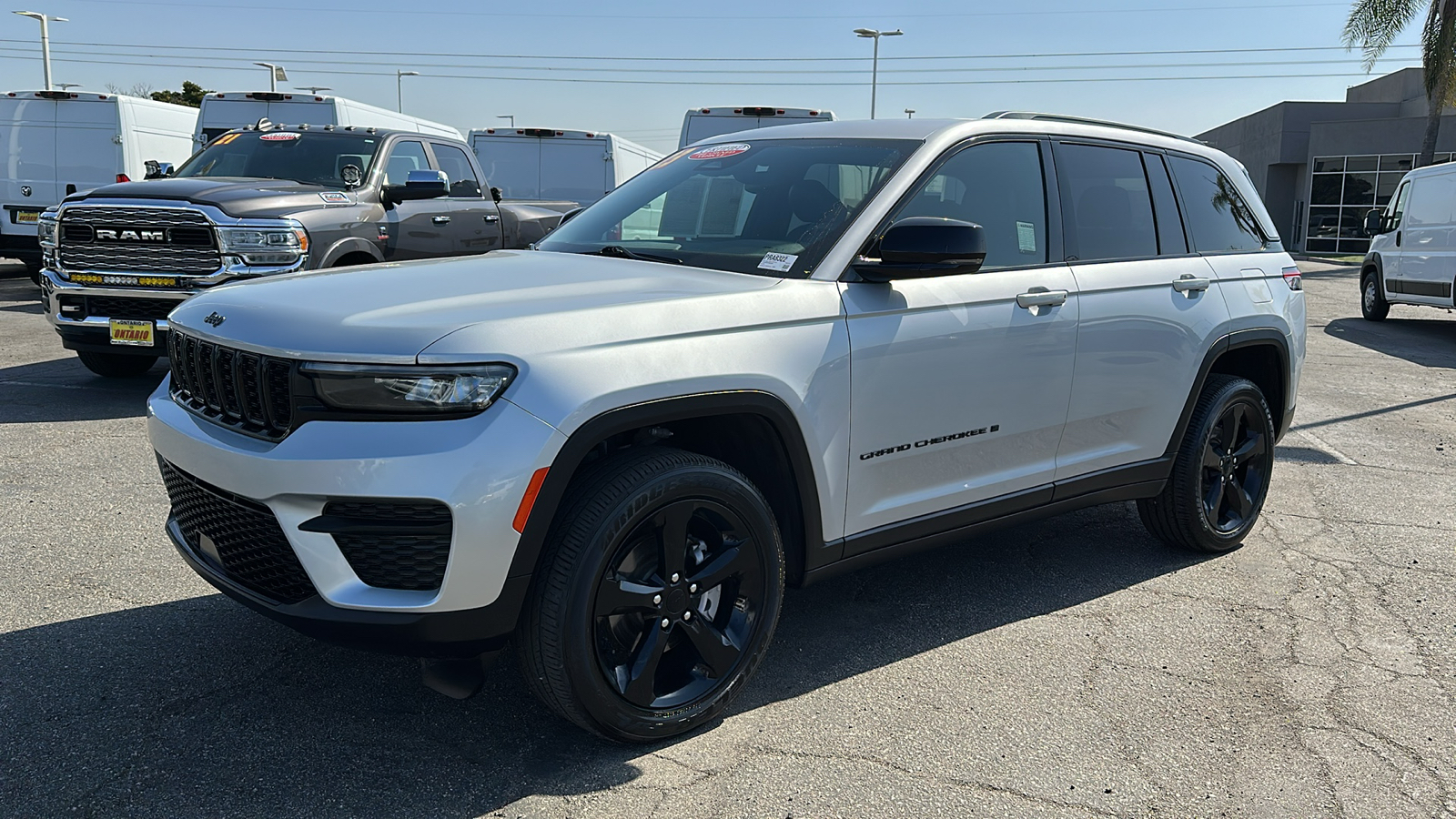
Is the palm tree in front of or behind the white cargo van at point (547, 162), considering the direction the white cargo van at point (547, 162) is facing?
in front

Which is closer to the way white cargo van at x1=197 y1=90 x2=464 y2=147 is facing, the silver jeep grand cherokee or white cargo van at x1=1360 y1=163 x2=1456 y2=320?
the white cargo van at x1=1360 y1=163 x2=1456 y2=320

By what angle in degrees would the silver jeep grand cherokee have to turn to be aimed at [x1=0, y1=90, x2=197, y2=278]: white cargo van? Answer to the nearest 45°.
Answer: approximately 90° to its right

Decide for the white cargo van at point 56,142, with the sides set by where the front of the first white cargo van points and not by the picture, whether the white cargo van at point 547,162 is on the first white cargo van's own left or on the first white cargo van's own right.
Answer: on the first white cargo van's own right

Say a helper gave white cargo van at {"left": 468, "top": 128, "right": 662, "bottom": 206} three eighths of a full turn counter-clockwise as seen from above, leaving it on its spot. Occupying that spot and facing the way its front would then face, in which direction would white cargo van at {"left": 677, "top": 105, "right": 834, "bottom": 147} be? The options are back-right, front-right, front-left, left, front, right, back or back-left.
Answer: back-left

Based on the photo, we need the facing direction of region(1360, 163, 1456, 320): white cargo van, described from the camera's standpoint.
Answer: facing away from the viewer and to the left of the viewer

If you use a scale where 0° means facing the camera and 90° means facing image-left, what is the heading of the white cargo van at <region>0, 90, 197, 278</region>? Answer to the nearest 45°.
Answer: approximately 225°

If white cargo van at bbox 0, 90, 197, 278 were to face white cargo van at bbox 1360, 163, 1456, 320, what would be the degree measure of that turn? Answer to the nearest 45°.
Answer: approximately 90° to its right

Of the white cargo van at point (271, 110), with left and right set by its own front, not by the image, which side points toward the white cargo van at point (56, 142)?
left

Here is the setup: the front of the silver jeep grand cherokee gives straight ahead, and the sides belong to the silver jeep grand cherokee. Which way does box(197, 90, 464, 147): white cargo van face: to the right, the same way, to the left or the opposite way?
the opposite way
